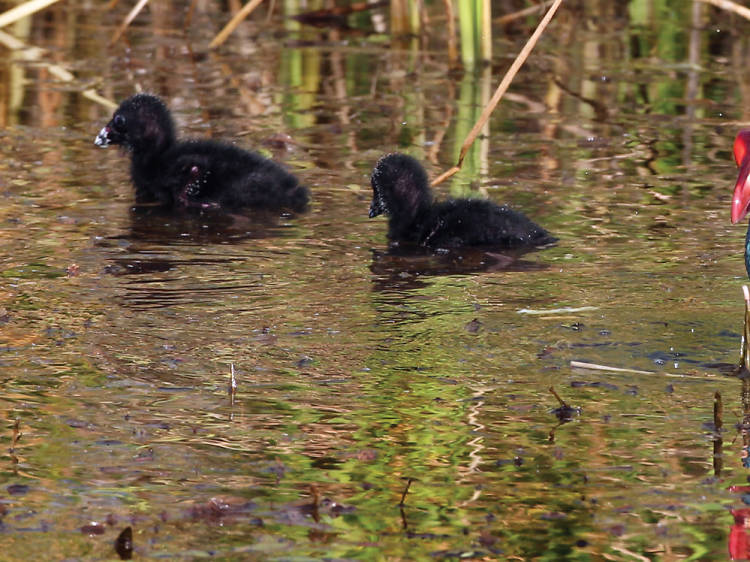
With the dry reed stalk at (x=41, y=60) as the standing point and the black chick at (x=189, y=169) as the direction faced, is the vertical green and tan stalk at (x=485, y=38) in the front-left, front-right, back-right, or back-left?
front-left

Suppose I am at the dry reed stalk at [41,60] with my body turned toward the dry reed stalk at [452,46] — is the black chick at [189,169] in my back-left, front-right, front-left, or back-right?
front-right

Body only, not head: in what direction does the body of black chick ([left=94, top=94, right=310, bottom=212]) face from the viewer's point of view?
to the viewer's left

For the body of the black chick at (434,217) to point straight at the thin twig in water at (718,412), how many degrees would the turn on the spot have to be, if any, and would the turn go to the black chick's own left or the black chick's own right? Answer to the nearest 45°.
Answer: approximately 90° to the black chick's own left

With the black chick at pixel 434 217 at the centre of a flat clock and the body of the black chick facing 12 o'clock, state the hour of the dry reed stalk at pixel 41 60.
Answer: The dry reed stalk is roughly at 2 o'clock from the black chick.

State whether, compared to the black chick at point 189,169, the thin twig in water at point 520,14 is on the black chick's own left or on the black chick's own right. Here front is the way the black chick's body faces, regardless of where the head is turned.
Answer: on the black chick's own right

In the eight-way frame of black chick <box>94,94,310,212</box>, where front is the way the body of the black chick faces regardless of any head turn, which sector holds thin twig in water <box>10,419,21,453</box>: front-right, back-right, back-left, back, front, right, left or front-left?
left

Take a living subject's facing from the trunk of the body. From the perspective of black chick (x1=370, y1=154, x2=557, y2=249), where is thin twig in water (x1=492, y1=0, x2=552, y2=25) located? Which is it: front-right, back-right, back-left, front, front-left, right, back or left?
right

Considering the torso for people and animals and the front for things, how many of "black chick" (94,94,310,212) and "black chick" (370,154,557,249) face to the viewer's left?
2

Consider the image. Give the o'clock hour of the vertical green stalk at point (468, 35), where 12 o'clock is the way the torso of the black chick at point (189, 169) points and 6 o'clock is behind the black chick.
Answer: The vertical green stalk is roughly at 4 o'clock from the black chick.

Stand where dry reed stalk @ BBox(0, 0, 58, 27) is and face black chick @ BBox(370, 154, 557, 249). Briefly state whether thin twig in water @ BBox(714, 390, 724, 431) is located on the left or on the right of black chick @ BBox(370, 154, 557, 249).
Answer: right

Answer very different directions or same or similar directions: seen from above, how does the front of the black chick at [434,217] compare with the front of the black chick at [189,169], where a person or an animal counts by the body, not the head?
same or similar directions

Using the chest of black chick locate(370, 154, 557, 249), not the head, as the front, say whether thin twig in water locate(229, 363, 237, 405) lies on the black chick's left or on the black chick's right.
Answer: on the black chick's left

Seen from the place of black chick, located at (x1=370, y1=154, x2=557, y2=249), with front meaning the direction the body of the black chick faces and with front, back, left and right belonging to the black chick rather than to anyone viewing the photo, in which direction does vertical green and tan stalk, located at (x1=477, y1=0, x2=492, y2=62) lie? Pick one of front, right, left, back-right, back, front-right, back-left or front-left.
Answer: right

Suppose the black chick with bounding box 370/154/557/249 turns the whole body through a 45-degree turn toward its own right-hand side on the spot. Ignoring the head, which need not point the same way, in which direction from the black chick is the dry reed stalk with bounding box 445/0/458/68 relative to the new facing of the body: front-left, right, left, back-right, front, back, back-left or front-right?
front-right

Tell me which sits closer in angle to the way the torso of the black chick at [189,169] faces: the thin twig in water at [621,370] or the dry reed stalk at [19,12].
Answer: the dry reed stalk

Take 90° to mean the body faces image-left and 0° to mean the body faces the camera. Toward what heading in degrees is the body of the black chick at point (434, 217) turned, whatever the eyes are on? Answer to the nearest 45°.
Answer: approximately 90°
